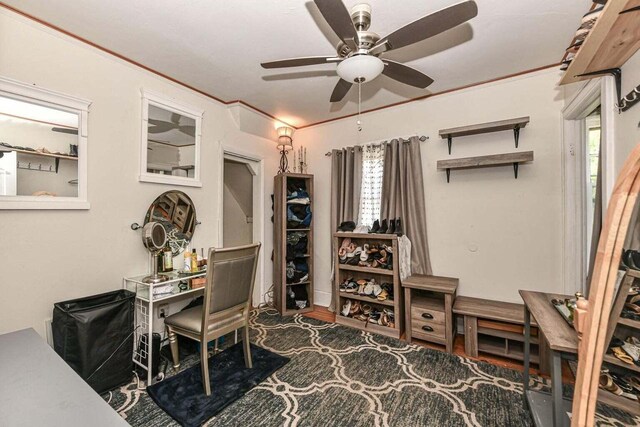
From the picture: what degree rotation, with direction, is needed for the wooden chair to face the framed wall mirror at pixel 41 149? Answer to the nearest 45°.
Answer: approximately 45° to its left

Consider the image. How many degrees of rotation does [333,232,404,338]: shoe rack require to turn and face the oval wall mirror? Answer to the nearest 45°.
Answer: approximately 45° to its right

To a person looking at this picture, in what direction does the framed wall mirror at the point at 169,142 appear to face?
facing the viewer and to the right of the viewer

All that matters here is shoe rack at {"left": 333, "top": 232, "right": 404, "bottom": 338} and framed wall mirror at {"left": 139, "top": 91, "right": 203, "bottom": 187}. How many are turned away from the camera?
0

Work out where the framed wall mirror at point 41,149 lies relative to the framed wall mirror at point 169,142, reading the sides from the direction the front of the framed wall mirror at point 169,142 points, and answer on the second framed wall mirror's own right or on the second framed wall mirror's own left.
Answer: on the second framed wall mirror's own right

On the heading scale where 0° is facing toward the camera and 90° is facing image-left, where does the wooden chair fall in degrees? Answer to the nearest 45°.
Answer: approximately 135°

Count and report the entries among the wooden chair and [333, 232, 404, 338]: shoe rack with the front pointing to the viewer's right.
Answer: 0

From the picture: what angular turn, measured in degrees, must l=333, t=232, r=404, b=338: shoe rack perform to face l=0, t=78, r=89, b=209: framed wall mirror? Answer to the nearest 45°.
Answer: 0° — it already faces it

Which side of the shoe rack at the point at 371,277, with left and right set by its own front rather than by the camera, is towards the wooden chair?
front

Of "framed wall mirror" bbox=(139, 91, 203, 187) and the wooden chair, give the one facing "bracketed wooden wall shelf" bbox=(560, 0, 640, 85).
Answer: the framed wall mirror

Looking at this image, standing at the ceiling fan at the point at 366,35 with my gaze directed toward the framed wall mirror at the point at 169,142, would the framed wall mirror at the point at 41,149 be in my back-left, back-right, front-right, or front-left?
front-left

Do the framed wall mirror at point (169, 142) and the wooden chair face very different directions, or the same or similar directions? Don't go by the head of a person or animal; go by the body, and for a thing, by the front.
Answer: very different directions

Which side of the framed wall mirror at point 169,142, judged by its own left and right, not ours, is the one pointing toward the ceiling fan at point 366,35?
front

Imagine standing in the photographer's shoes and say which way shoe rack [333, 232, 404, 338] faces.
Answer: facing the viewer and to the left of the viewer
